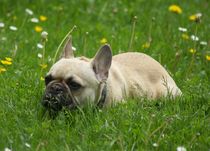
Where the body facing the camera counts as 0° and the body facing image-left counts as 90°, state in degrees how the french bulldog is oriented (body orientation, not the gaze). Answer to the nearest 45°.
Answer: approximately 45°

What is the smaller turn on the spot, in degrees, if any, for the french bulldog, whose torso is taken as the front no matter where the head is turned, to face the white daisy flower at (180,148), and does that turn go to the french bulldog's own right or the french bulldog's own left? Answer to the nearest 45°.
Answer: approximately 90° to the french bulldog's own left
